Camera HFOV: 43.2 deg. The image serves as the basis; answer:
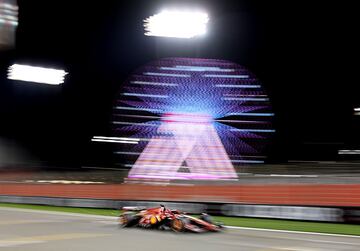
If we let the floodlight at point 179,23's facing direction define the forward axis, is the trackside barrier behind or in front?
in front

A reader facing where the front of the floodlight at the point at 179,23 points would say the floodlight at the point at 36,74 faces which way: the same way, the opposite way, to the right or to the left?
the same way

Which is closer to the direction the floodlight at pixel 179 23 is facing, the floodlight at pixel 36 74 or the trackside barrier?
the trackside barrier

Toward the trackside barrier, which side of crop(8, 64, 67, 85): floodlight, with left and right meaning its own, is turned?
front

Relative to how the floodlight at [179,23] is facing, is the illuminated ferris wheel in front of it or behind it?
behind

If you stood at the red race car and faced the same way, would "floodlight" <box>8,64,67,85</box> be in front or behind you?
behind

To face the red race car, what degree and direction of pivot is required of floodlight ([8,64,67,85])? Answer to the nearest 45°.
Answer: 0° — it already faces it

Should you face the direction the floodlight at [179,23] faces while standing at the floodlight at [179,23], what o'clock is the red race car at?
The red race car is roughly at 12 o'clock from the floodlight.

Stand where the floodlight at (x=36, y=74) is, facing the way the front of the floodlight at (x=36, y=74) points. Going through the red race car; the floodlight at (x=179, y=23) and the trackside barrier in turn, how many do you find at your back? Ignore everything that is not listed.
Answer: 0

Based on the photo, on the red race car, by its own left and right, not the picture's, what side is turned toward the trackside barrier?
left

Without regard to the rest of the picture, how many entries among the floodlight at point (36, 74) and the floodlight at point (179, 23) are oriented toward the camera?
2

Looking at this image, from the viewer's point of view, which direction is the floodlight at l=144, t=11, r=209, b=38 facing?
toward the camera

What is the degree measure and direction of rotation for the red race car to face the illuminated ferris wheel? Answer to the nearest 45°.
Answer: approximately 135° to its left

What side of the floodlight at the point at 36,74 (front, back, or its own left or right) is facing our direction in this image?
front
